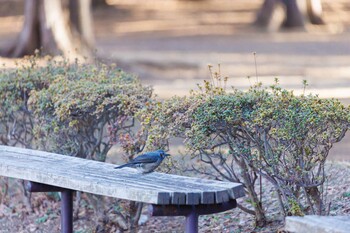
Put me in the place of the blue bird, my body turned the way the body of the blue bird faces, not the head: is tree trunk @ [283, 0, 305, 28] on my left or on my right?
on my left

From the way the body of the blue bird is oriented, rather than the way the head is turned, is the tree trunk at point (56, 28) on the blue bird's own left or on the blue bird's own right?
on the blue bird's own left

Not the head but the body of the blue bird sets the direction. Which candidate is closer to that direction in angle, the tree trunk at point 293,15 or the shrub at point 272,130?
the shrub

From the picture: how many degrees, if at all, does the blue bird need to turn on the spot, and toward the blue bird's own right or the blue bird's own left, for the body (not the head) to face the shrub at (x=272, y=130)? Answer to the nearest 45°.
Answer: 0° — it already faces it

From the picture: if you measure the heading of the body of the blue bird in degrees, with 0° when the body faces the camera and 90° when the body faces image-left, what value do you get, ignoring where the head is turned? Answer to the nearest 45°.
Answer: approximately 270°

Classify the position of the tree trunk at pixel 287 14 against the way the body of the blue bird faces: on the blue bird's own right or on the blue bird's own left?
on the blue bird's own left
